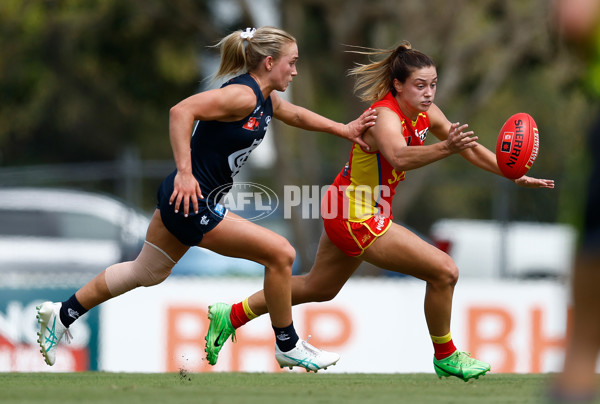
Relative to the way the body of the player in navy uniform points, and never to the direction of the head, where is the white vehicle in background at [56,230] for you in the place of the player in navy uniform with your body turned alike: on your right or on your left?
on your left

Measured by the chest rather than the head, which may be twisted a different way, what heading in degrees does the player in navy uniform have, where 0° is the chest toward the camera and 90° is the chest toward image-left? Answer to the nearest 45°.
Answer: approximately 270°

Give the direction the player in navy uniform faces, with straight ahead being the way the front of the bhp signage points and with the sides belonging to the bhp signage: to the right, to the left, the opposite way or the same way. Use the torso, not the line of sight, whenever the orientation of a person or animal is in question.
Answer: to the left

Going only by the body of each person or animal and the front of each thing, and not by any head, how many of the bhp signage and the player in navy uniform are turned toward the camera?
1

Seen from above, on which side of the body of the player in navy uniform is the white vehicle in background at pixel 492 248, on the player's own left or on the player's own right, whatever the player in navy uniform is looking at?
on the player's own left

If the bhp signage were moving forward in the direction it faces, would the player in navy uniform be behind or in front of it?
in front

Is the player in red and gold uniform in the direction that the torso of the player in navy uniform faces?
yes

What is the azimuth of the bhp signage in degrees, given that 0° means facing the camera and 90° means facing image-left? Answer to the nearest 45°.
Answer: approximately 0°

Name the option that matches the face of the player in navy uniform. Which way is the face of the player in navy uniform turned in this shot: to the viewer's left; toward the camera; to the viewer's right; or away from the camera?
to the viewer's right

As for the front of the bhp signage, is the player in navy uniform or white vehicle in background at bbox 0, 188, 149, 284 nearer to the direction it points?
the player in navy uniform

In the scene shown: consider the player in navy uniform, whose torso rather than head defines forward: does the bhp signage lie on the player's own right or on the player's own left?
on the player's own left

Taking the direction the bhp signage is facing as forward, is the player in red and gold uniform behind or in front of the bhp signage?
in front
